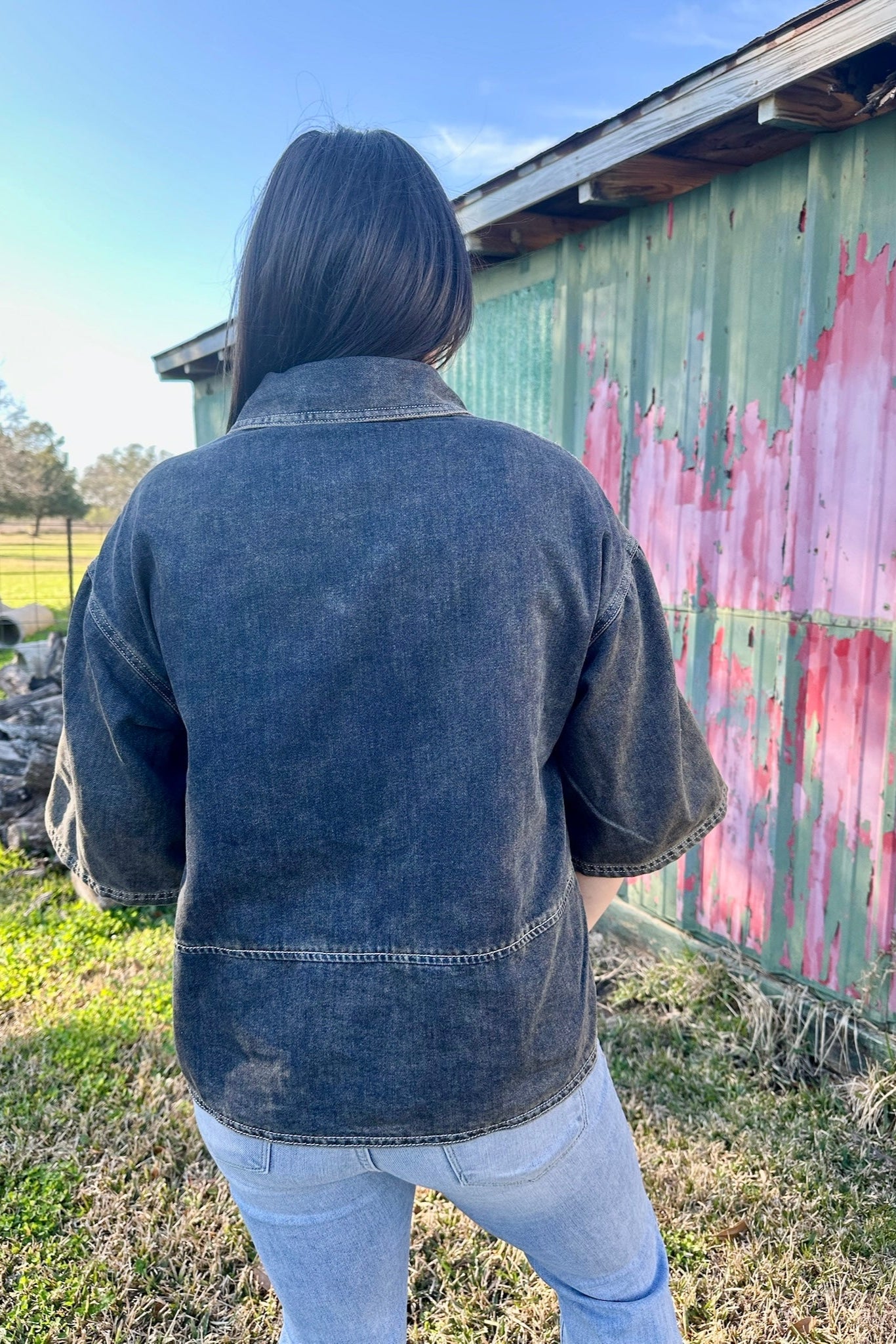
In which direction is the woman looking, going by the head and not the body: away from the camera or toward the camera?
away from the camera

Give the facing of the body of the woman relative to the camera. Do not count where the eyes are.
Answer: away from the camera

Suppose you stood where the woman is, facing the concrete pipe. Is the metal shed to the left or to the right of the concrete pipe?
right
